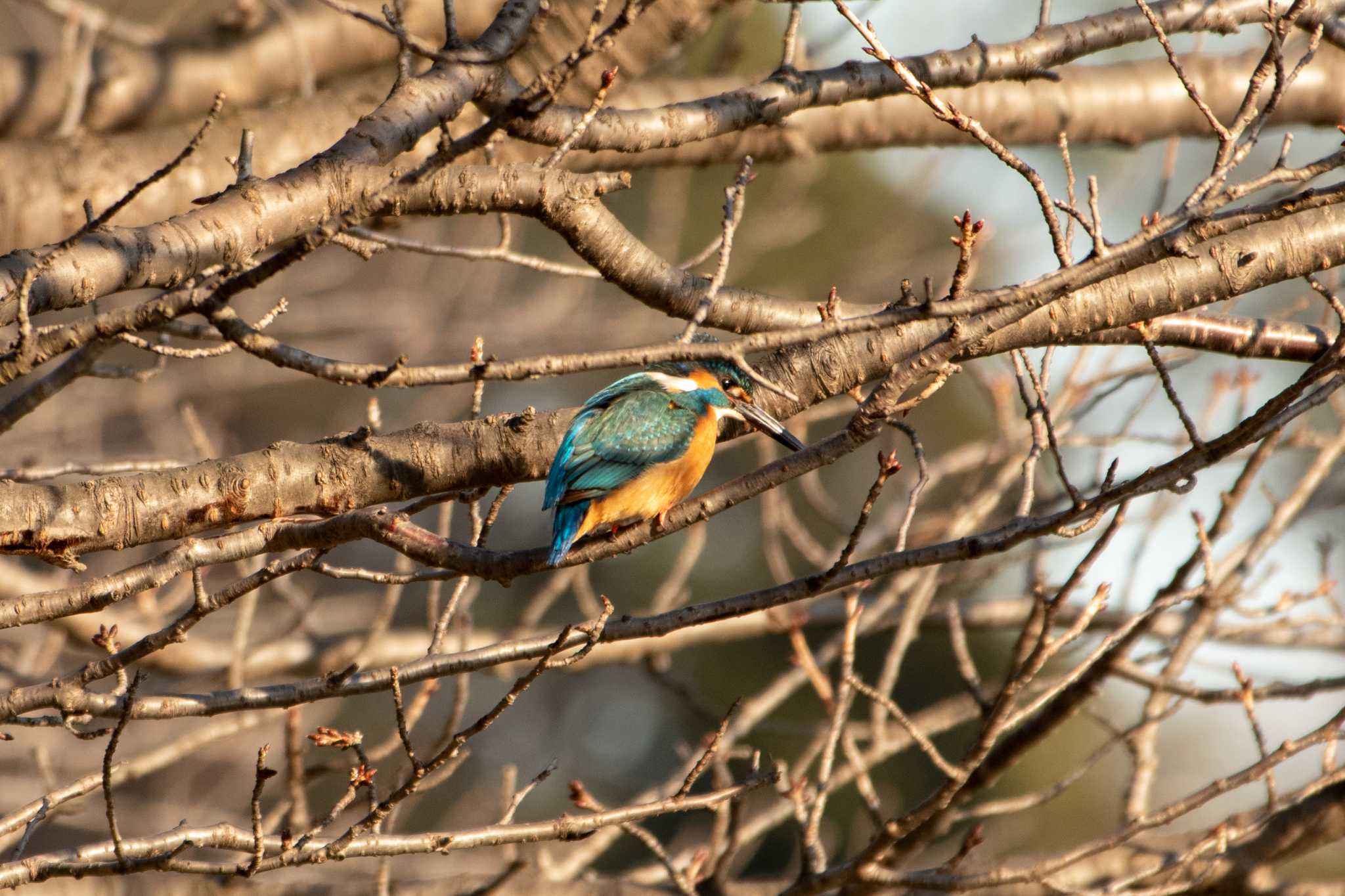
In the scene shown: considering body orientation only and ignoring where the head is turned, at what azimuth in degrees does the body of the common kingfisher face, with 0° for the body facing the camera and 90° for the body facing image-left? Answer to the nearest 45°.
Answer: approximately 270°
